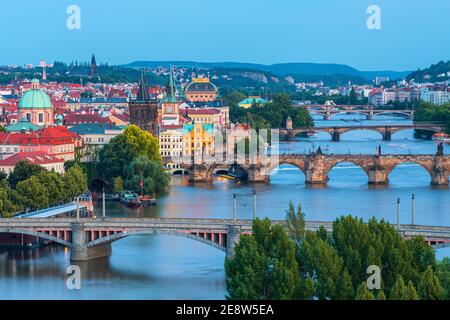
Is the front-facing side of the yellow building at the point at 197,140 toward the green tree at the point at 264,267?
yes

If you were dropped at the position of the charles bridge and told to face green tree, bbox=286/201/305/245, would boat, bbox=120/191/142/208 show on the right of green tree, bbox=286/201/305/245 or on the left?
right

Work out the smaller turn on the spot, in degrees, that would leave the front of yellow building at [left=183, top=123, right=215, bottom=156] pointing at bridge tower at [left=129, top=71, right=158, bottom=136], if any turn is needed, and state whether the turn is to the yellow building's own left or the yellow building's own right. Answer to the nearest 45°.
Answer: approximately 135° to the yellow building's own right

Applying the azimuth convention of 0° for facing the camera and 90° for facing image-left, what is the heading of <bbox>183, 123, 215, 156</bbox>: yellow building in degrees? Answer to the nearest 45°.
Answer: approximately 0°

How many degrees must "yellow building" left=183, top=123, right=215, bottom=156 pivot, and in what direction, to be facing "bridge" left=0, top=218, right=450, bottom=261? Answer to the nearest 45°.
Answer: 0° — it already faces it

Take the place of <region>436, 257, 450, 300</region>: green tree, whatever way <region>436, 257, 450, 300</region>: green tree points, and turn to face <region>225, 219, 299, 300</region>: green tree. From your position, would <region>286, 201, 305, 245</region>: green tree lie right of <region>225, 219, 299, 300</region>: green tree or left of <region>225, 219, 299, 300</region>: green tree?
right
